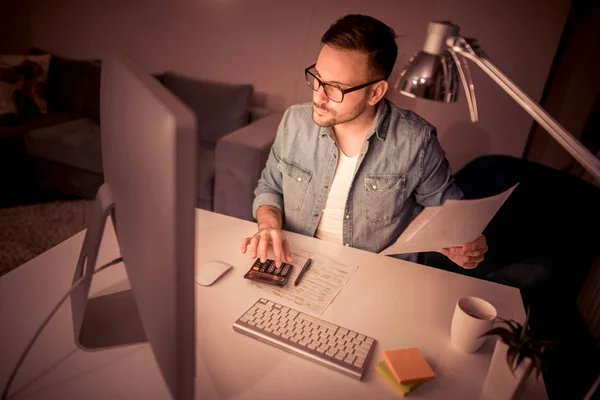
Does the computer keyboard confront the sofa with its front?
no

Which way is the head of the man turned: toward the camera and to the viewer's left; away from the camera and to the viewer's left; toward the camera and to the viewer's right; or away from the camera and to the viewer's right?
toward the camera and to the viewer's left

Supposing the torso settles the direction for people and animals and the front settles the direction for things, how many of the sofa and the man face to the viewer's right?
0

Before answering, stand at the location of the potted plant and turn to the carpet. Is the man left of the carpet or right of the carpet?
right

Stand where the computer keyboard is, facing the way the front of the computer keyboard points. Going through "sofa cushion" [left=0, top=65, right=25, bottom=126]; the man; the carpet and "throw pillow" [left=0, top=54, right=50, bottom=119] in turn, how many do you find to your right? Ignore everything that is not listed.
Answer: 0

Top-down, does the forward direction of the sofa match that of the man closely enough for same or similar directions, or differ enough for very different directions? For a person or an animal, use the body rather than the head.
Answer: same or similar directions

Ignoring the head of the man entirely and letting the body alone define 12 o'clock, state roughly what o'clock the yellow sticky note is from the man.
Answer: The yellow sticky note is roughly at 10 o'clock from the man.

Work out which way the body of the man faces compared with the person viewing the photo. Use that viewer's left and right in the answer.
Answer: facing the viewer and to the left of the viewer

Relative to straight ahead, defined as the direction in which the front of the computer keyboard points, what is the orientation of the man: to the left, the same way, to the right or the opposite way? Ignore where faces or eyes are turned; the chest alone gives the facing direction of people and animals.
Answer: the opposite way

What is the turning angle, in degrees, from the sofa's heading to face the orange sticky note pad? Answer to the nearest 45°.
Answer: approximately 45° to its left

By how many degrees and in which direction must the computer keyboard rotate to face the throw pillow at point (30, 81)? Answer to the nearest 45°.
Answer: approximately 90° to its left
